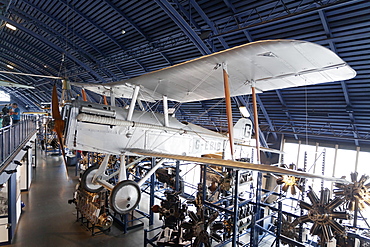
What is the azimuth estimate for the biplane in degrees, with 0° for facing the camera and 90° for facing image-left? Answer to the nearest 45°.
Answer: approximately 45°
